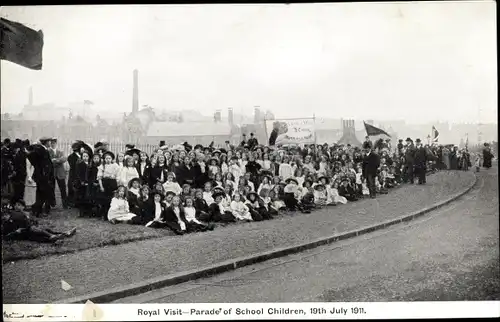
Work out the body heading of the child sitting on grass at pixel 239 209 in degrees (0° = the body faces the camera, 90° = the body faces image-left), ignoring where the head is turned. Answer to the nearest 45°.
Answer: approximately 315°

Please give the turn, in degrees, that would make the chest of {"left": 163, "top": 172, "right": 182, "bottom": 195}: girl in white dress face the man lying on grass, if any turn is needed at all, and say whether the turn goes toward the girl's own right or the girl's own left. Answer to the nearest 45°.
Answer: approximately 90° to the girl's own right

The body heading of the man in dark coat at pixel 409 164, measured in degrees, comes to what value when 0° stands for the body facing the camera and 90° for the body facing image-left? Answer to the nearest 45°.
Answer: approximately 45°

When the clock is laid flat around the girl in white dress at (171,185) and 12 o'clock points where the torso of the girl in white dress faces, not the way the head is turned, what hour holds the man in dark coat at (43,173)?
The man in dark coat is roughly at 3 o'clock from the girl in white dress.

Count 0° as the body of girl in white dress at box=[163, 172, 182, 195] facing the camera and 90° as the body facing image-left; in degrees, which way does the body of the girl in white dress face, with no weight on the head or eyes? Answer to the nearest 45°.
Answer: approximately 0°
